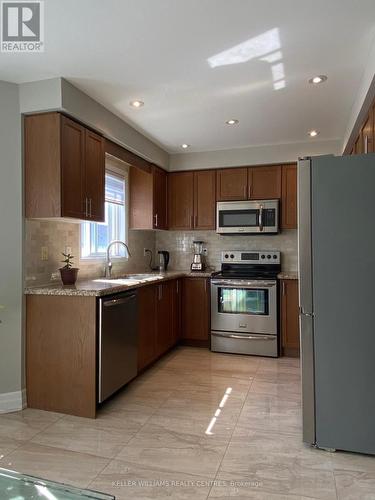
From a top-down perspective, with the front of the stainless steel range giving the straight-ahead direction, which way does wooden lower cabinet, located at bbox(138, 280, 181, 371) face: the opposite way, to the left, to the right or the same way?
to the left

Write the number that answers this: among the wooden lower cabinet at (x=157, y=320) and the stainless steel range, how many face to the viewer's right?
1

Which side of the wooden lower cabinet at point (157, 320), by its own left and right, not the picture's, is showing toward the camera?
right

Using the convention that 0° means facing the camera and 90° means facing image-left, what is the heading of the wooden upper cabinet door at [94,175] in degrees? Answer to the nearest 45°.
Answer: approximately 315°
